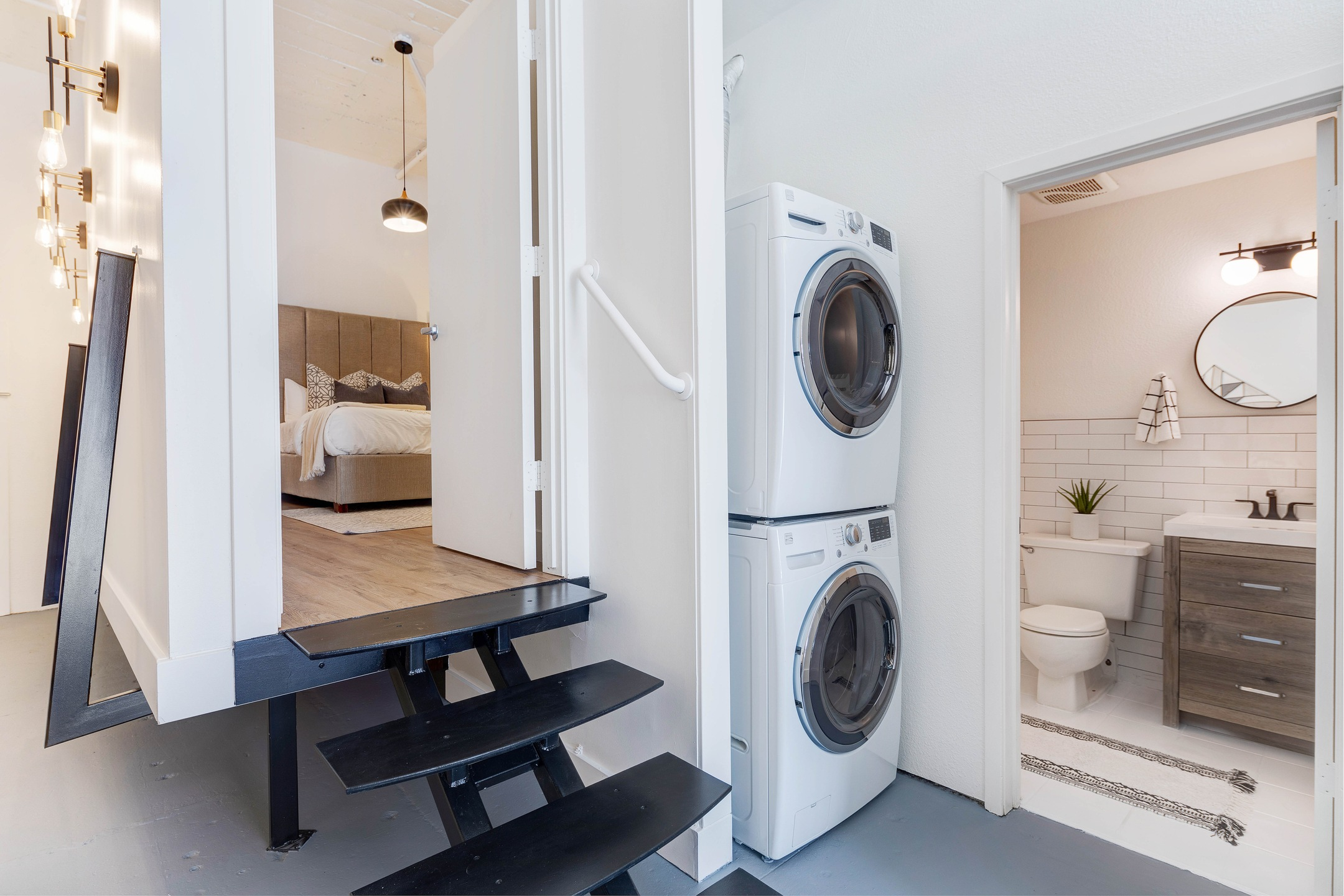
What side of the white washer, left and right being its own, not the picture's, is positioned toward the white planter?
left

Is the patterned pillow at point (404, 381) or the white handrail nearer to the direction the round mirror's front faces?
the white handrail

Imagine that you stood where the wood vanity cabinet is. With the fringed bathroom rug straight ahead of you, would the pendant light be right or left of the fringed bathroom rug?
right

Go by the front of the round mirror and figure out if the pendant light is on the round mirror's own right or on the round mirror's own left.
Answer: on the round mirror's own right

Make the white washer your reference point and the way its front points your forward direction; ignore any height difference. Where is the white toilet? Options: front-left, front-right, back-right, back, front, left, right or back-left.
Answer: left

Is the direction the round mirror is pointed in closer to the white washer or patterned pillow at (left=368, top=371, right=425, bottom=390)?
the white washer

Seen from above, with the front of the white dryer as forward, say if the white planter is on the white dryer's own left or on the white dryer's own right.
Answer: on the white dryer's own left

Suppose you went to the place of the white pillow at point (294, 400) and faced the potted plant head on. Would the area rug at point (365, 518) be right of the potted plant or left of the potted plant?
right

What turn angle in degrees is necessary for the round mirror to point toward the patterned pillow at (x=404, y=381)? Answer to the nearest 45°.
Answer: approximately 90° to its right

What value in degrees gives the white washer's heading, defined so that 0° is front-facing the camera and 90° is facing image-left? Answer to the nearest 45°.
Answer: approximately 315°

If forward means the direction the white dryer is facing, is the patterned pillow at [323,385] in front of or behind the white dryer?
behind
